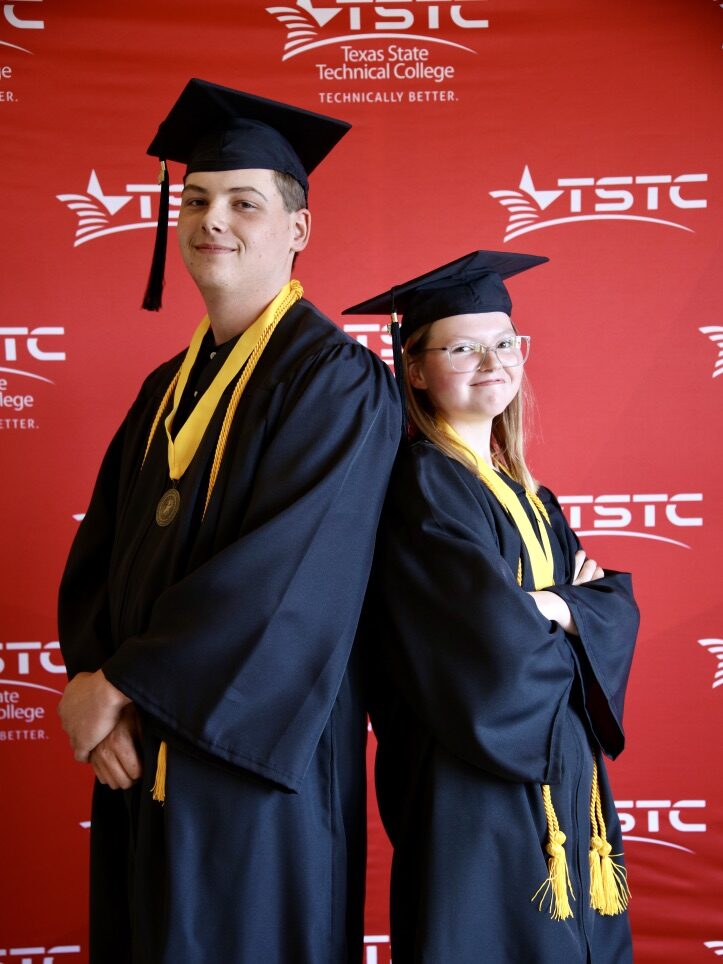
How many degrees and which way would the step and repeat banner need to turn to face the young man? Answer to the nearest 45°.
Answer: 0° — it already faces them

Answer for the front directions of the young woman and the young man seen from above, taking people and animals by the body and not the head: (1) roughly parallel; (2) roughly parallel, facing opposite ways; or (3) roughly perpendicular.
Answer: roughly perpendicular

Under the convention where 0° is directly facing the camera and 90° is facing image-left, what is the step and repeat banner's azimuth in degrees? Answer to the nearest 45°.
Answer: approximately 0°

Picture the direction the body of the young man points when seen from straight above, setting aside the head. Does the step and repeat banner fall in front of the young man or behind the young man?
behind

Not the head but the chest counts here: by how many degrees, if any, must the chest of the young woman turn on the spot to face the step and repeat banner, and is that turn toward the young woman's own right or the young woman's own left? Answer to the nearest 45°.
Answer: approximately 135° to the young woman's own left

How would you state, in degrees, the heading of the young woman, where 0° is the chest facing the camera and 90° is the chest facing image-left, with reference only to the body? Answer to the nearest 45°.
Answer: approximately 315°
